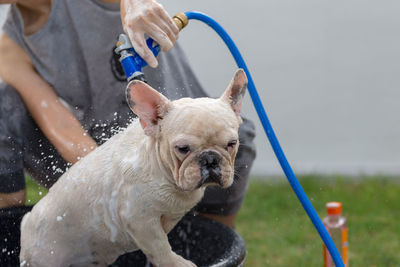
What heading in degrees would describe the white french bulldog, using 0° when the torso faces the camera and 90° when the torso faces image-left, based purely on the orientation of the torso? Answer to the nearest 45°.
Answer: approximately 315°
